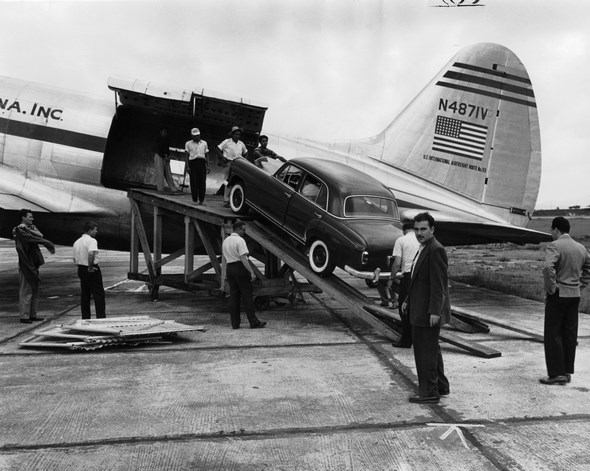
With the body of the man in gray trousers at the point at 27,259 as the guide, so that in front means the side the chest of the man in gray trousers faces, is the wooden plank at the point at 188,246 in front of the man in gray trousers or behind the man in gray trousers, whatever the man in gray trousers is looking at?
in front

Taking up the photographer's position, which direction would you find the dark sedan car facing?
facing away from the viewer and to the left of the viewer

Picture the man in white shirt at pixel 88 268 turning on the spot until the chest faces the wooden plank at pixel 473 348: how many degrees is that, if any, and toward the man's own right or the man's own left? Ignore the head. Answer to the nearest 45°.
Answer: approximately 90° to the man's own right

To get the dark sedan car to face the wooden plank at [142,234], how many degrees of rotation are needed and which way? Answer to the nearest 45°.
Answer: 0° — it already faces it

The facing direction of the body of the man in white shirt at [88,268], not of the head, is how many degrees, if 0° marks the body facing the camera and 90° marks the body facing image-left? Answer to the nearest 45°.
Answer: approximately 225°

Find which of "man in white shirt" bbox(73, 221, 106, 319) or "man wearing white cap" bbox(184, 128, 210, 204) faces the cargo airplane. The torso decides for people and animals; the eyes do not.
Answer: the man in white shirt

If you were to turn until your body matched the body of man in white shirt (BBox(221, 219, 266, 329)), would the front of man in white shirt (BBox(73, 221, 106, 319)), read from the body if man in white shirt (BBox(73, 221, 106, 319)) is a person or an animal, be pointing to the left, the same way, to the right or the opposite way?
the same way

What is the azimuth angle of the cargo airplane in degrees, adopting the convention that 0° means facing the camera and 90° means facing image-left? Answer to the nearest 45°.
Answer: approximately 90°

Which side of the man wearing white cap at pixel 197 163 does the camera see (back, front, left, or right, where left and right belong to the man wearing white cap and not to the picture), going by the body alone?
front

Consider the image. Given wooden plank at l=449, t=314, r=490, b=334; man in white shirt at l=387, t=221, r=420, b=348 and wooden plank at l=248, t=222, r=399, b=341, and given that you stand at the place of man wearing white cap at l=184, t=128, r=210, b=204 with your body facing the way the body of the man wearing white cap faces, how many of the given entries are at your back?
0

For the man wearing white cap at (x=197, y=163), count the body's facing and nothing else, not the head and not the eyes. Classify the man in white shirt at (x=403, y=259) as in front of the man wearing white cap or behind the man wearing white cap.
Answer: in front

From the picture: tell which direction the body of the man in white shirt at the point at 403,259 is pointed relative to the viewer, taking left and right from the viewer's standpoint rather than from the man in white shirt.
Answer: facing away from the viewer and to the left of the viewer

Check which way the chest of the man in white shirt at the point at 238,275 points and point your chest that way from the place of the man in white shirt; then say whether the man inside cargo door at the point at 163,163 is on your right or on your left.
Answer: on your left

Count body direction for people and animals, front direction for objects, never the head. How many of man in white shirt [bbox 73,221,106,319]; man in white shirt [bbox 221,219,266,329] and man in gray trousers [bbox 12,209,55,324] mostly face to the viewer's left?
0

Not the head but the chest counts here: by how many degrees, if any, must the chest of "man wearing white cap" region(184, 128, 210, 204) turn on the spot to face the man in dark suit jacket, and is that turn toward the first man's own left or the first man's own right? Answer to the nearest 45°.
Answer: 0° — they already face them
